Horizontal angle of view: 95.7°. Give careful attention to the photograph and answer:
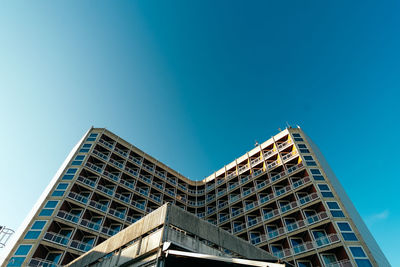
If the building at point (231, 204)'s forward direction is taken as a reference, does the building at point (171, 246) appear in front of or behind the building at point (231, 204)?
in front

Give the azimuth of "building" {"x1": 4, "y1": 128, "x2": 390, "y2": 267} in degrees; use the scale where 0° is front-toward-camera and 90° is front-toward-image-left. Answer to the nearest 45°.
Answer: approximately 0°
